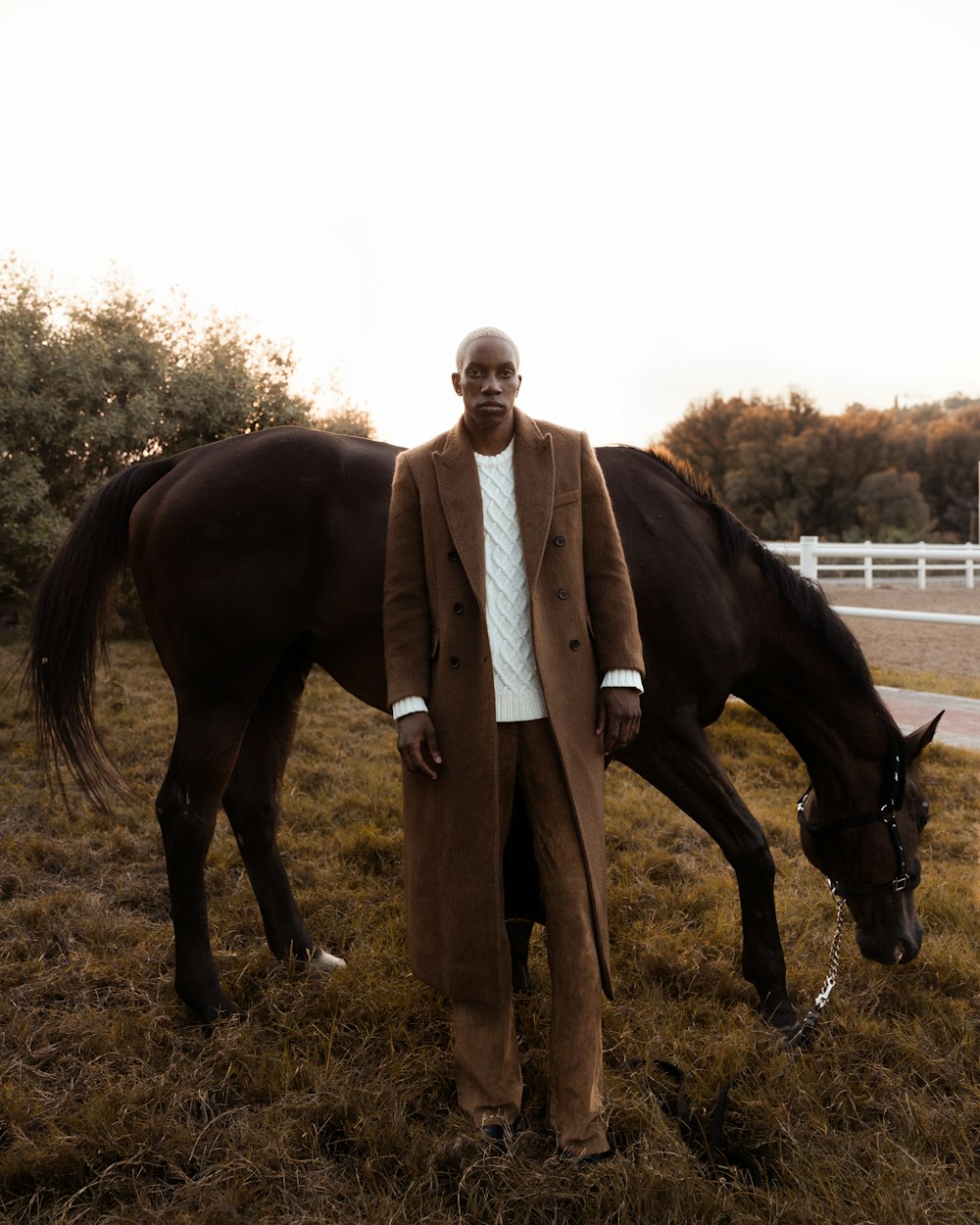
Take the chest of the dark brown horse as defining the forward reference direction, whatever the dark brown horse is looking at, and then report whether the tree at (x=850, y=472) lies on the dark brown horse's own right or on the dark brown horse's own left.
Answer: on the dark brown horse's own left

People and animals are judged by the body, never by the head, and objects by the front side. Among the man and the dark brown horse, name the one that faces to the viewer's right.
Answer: the dark brown horse

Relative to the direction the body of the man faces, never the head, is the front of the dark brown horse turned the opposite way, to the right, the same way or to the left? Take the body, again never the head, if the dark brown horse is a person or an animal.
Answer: to the left

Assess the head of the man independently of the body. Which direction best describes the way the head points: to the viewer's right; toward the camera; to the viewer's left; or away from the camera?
toward the camera

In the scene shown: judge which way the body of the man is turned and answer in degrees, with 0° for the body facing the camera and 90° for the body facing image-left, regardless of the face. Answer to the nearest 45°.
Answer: approximately 0°

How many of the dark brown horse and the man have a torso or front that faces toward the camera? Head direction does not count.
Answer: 1

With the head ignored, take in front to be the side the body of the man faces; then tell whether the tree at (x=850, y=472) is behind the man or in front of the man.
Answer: behind

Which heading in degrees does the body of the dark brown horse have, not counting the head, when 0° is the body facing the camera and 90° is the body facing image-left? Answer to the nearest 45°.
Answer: approximately 270°

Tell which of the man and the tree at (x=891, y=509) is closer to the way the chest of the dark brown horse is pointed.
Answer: the tree
